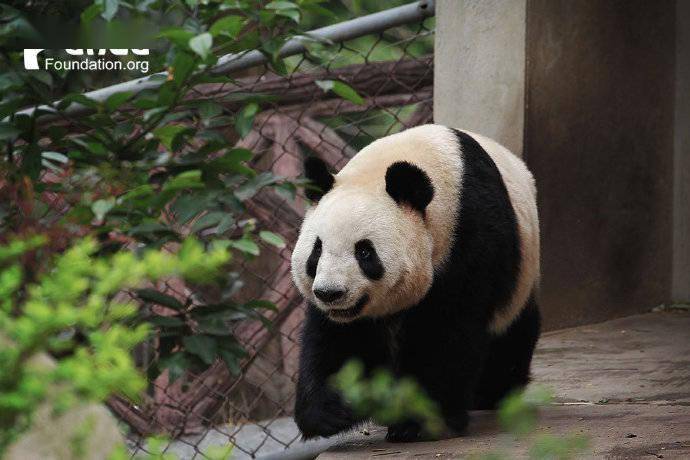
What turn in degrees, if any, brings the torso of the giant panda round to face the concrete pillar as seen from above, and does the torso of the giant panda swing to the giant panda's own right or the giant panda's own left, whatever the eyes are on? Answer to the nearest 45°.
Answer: approximately 135° to the giant panda's own right

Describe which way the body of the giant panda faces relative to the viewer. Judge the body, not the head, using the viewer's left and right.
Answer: facing the viewer and to the left of the viewer

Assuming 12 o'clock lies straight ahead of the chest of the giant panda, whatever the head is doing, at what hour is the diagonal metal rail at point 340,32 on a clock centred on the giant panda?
The diagonal metal rail is roughly at 4 o'clock from the giant panda.

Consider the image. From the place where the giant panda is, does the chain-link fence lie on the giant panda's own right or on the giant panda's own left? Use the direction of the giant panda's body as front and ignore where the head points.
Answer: on the giant panda's own right
